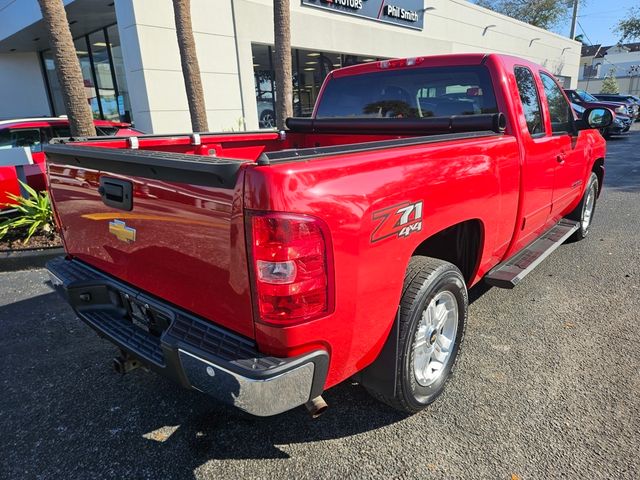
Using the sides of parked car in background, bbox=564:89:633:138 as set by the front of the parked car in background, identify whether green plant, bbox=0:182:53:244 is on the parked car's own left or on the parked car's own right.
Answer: on the parked car's own right

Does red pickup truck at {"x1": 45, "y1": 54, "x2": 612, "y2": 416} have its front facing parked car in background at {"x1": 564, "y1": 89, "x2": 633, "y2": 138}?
yes

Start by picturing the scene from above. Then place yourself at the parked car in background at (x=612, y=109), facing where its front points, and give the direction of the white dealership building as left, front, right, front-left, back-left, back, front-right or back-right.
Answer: right

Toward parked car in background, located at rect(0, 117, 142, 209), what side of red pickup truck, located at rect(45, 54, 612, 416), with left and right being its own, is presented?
left

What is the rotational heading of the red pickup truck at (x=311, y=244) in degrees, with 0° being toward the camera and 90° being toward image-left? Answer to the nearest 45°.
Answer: approximately 225°

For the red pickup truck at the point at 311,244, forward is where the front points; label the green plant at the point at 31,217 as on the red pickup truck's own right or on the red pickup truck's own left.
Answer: on the red pickup truck's own left

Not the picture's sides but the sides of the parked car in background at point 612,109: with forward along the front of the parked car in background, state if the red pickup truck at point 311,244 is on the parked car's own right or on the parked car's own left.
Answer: on the parked car's own right
